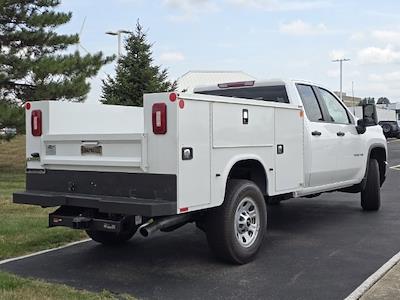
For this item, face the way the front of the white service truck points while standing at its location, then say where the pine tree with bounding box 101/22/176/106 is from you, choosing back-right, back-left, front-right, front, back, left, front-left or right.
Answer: front-left

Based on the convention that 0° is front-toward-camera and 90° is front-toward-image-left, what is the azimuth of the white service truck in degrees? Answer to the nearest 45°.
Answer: approximately 225°

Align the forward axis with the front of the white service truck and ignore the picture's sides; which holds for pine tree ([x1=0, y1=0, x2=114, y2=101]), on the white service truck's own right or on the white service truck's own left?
on the white service truck's own left
